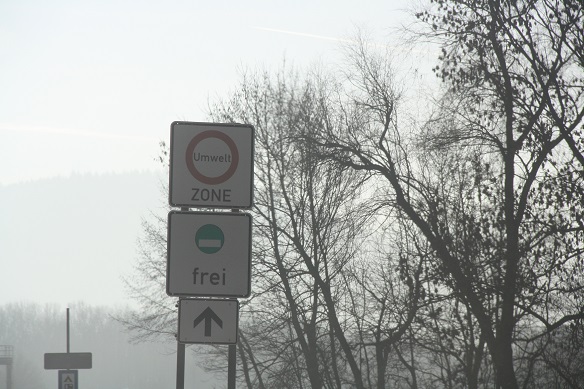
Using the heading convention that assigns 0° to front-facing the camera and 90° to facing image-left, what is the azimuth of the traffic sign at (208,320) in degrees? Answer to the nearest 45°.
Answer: approximately 0°

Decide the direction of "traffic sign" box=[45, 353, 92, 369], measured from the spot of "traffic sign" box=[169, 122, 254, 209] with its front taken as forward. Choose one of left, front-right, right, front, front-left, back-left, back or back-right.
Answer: back

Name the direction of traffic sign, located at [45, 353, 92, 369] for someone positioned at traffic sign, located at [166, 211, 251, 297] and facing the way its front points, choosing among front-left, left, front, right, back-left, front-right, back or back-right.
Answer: back

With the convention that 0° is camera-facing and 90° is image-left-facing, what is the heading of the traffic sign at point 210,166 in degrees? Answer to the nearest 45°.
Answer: approximately 0°

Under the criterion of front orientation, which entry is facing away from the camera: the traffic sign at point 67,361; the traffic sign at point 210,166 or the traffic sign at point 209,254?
the traffic sign at point 67,361

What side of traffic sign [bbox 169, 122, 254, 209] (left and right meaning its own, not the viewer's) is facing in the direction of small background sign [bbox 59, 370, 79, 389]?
back

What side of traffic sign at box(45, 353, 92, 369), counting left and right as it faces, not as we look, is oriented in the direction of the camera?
back
